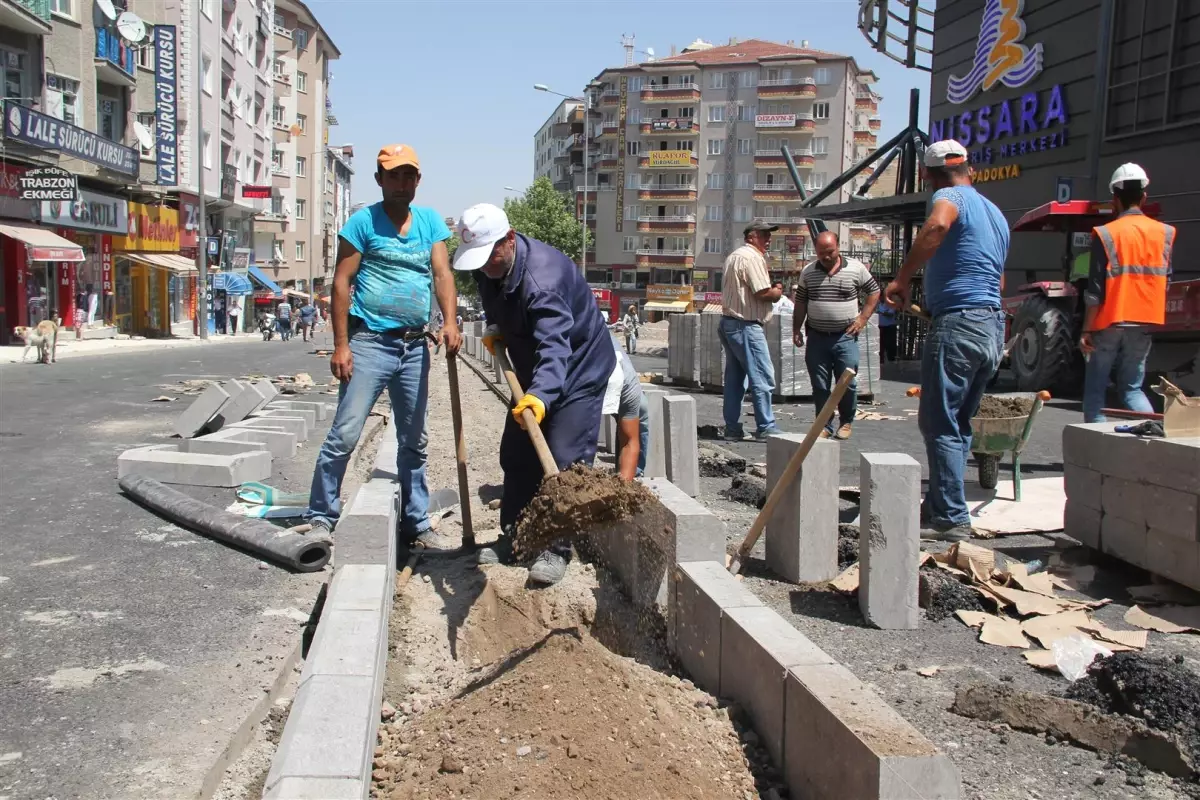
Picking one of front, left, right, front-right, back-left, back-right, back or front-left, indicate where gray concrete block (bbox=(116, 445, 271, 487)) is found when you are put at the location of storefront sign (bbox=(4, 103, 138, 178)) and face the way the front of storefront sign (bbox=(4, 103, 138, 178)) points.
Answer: front-right

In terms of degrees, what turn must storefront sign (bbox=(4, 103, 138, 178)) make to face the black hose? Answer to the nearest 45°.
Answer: approximately 45° to its right

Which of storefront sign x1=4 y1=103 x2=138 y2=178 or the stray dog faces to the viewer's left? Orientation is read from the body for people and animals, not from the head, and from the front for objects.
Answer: the stray dog

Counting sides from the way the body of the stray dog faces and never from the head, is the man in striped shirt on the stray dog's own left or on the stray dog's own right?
on the stray dog's own left

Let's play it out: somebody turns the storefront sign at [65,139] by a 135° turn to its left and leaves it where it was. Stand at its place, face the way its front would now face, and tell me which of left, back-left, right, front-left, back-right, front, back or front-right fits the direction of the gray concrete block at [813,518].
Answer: back

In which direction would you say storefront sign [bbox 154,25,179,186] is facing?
toward the camera

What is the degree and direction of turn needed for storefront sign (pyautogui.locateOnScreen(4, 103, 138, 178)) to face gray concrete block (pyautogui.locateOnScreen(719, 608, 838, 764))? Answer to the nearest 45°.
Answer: approximately 45° to its right

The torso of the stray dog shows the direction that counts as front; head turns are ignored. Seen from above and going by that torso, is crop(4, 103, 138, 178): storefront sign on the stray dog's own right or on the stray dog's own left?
on the stray dog's own right

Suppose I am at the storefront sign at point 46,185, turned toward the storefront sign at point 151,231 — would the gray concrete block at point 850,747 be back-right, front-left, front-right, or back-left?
back-right

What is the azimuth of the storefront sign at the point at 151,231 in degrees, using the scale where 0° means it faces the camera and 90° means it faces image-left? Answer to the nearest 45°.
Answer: approximately 315°

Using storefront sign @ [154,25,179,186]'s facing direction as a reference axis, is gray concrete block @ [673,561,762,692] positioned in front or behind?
in front

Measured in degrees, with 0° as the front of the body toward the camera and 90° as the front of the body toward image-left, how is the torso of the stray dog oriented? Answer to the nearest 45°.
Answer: approximately 90°

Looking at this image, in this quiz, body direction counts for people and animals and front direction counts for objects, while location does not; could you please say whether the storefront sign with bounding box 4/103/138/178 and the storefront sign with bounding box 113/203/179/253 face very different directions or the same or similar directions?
same or similar directions

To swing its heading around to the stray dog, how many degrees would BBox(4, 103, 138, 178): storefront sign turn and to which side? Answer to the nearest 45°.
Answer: approximately 45° to its right
